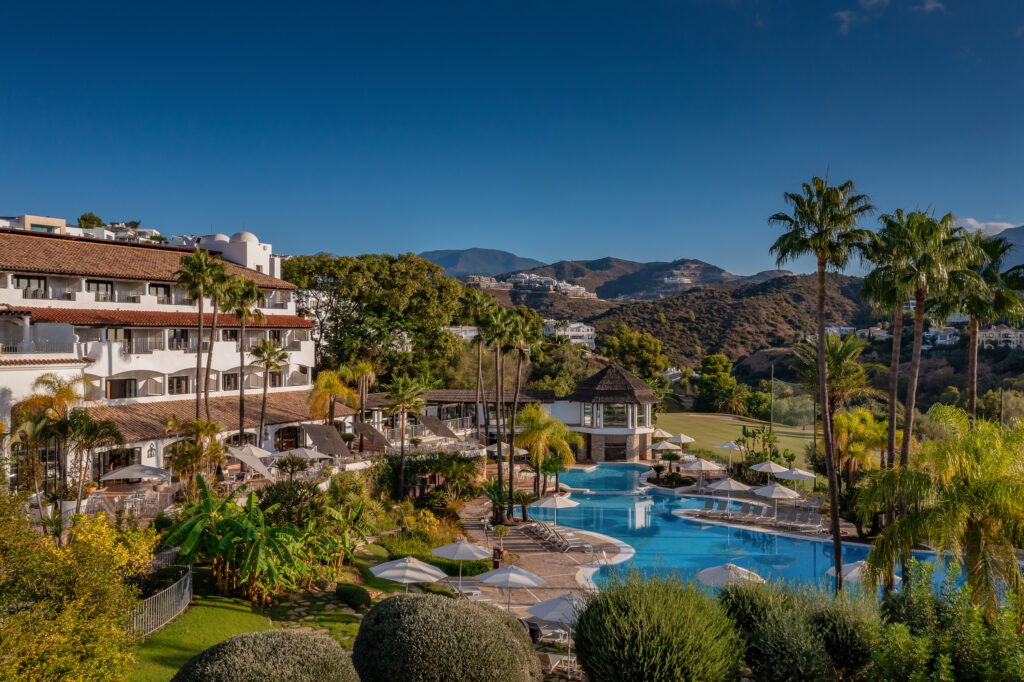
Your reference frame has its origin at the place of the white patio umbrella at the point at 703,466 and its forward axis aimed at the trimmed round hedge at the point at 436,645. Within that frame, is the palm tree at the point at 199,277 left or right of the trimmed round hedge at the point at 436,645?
right

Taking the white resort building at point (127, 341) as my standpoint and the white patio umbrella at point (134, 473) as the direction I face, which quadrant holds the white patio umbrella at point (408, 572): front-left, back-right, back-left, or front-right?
front-left

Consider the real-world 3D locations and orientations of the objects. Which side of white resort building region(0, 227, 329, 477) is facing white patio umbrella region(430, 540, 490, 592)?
front

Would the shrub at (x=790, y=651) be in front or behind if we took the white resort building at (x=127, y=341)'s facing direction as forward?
in front

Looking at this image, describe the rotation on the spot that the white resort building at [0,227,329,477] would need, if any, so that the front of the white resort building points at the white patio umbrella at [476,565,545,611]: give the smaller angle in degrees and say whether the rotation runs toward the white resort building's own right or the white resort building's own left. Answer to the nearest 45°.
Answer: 0° — it already faces it

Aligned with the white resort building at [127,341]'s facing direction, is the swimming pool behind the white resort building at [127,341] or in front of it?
in front

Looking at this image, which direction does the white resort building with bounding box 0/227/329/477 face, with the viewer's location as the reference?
facing the viewer and to the right of the viewer

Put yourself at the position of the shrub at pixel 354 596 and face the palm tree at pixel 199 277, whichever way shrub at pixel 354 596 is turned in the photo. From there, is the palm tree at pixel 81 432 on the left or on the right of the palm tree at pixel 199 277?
left

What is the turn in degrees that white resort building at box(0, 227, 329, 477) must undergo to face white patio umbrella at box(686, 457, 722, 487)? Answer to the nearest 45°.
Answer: approximately 45° to its left

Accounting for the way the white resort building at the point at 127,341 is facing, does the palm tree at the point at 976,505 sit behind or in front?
in front

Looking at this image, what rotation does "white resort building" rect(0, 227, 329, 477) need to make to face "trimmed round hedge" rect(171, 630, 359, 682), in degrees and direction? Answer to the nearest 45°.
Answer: approximately 45° to its right

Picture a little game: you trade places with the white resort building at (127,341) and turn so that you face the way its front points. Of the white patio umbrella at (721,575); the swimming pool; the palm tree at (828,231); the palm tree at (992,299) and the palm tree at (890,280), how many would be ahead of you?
5

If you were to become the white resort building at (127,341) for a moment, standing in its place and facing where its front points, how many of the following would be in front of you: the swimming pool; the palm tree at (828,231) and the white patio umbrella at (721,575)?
3
